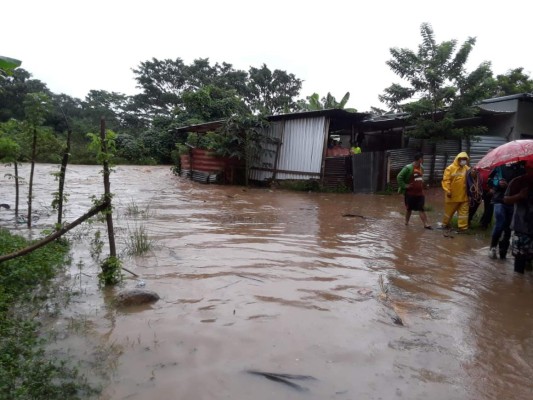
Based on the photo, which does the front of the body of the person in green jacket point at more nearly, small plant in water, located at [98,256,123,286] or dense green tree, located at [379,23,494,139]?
the small plant in water

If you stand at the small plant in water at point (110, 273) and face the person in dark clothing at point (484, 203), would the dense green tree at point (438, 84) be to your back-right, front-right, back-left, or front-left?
front-left

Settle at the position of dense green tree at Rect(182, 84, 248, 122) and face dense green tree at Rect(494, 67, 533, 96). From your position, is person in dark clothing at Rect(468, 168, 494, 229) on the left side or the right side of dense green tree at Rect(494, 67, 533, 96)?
right

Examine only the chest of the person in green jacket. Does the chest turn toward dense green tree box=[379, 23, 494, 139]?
no

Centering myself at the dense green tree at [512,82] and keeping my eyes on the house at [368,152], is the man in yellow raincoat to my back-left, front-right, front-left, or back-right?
front-left

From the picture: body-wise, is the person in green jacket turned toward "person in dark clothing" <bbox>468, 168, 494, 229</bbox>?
no
